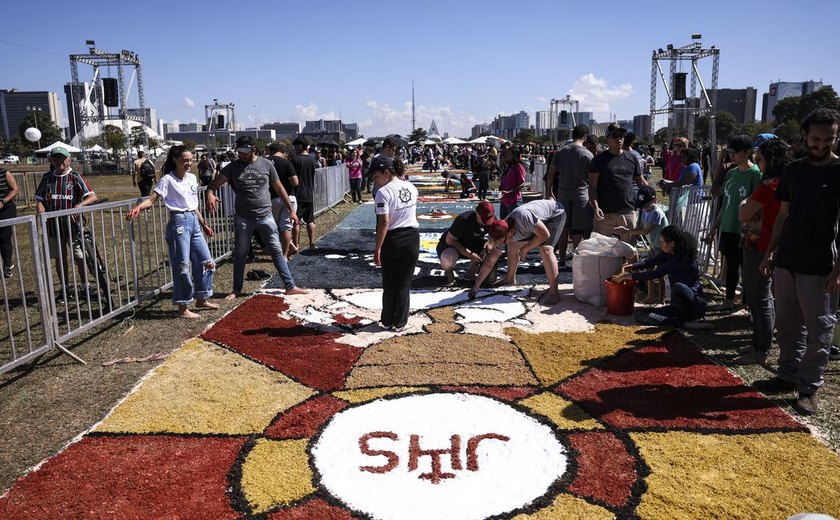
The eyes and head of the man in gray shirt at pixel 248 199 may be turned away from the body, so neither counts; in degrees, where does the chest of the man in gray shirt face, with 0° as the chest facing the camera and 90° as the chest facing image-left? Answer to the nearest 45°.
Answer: approximately 0°

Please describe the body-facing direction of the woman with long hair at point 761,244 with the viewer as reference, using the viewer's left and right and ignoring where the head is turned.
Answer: facing to the left of the viewer

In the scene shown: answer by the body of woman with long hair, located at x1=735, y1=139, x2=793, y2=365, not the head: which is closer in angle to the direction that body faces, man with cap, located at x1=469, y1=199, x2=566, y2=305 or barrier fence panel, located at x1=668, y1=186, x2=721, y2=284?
the man with cap

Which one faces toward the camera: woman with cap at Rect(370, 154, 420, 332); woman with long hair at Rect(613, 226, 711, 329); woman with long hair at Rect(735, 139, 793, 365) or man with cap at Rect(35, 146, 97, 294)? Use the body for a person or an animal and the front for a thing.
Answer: man with cap at Rect(35, 146, 97, 294)

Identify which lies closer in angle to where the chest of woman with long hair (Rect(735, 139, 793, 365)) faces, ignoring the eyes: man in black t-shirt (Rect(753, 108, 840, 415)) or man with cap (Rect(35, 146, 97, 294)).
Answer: the man with cap

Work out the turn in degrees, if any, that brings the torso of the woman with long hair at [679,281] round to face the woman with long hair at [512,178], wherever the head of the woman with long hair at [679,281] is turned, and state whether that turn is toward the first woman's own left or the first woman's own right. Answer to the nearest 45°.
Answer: approximately 45° to the first woman's own right

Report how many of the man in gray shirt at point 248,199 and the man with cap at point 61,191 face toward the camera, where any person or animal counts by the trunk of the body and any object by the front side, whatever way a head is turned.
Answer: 2

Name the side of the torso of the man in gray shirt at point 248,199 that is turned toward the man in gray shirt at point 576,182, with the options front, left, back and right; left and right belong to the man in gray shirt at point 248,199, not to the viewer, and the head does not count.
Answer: left
